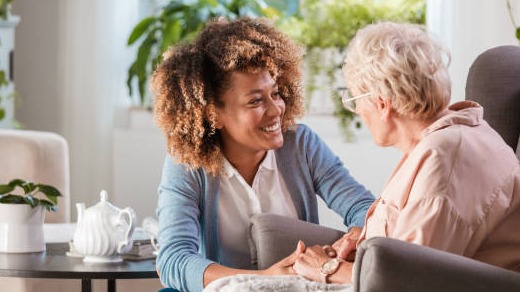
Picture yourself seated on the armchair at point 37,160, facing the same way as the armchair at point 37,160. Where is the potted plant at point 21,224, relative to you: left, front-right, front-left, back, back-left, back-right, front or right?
front-right

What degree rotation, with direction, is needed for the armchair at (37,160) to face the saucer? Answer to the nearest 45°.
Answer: approximately 45° to its right

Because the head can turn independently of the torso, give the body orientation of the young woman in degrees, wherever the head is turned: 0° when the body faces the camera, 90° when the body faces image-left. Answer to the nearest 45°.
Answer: approximately 315°

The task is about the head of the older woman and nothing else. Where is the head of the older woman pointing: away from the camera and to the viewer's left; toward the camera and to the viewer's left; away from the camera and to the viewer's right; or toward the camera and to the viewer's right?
away from the camera and to the viewer's left

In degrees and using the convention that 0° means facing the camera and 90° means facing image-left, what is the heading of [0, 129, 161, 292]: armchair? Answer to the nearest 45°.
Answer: approximately 315°

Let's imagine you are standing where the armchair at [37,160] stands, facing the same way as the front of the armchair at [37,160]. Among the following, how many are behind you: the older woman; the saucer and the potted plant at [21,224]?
0

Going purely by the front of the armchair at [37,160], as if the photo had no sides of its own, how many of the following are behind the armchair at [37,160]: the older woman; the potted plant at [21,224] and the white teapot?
0

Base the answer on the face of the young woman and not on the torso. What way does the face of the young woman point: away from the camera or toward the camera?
toward the camera

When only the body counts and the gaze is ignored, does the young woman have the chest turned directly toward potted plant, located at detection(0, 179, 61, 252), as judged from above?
no

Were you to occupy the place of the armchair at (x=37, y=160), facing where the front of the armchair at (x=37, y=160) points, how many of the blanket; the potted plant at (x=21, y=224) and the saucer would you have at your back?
0

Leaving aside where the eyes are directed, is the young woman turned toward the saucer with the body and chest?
no

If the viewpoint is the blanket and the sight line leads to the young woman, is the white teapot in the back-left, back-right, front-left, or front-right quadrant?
front-left

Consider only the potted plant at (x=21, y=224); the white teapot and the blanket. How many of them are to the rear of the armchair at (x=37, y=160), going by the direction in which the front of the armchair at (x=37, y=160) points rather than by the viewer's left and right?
0

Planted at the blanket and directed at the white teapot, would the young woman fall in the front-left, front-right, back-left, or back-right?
front-right
